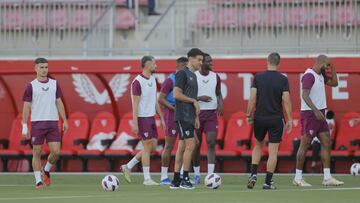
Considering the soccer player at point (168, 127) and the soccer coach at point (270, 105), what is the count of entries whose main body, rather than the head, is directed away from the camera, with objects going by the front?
1

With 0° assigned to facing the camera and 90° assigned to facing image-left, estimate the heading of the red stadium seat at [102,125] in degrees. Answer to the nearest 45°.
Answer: approximately 45°

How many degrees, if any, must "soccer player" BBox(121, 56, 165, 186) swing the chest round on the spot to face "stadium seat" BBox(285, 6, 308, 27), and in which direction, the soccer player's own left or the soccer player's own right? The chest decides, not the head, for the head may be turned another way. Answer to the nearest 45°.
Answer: approximately 90° to the soccer player's own left
